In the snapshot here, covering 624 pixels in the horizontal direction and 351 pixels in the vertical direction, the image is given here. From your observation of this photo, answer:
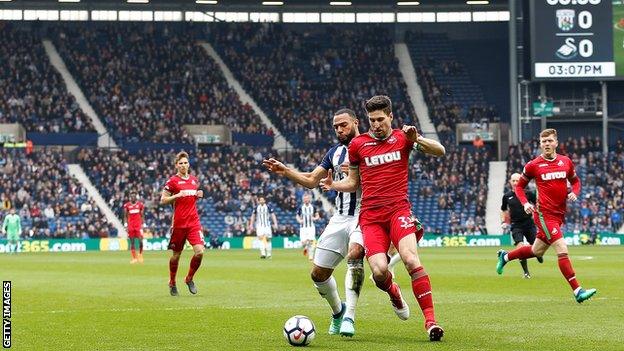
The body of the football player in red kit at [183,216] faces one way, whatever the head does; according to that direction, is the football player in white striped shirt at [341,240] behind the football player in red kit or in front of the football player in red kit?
in front

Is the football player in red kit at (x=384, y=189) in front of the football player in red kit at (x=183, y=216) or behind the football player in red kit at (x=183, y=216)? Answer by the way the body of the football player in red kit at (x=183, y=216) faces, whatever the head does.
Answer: in front

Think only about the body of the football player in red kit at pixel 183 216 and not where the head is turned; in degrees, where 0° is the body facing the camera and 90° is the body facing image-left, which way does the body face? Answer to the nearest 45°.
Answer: approximately 315°

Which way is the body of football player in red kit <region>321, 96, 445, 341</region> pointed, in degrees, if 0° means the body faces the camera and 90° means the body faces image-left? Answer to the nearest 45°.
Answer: approximately 0°
